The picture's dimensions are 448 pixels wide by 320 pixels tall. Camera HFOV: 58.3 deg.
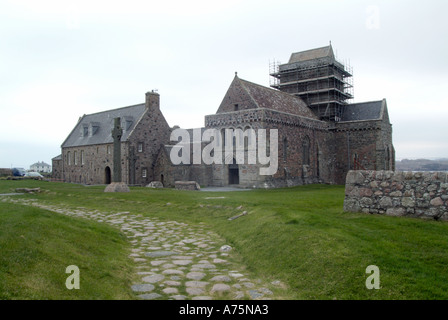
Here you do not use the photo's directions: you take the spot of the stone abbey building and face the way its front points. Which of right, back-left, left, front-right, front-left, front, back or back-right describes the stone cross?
front

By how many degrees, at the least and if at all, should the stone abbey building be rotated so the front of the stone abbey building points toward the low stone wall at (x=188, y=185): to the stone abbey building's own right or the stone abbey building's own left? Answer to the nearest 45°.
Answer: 0° — it already faces it

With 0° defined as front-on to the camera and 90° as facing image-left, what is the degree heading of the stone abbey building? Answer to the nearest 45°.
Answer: approximately 45°

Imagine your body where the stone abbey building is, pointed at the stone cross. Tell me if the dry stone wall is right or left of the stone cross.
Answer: left

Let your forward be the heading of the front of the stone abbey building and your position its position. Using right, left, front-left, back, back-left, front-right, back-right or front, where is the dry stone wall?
front-left
